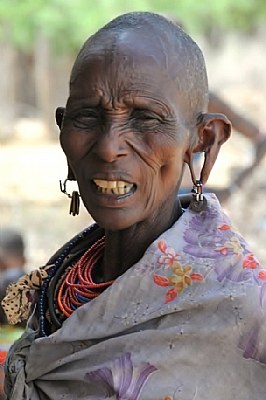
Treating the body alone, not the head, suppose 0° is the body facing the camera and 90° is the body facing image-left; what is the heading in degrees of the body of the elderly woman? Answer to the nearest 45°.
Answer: approximately 45°

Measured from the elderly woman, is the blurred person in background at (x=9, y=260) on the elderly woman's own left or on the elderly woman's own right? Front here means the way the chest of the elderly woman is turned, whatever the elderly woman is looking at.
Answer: on the elderly woman's own right
